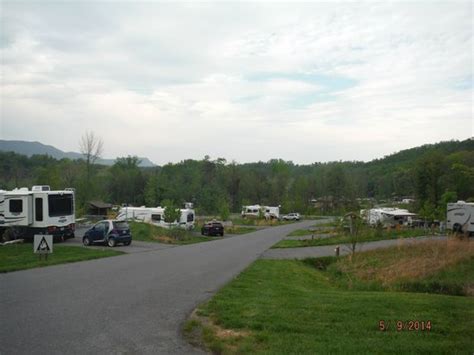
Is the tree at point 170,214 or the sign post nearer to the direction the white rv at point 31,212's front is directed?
the tree

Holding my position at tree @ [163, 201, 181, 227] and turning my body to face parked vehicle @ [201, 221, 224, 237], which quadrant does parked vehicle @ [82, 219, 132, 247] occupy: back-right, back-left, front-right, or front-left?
front-right

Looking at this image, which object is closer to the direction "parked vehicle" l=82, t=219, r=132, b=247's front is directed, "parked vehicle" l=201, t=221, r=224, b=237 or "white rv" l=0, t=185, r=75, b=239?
the white rv

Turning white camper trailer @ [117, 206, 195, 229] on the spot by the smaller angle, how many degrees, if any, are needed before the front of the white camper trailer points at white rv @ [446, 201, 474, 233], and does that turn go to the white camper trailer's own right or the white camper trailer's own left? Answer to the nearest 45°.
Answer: approximately 180°

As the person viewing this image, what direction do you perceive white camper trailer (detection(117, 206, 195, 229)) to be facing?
facing away from the viewer and to the left of the viewer
